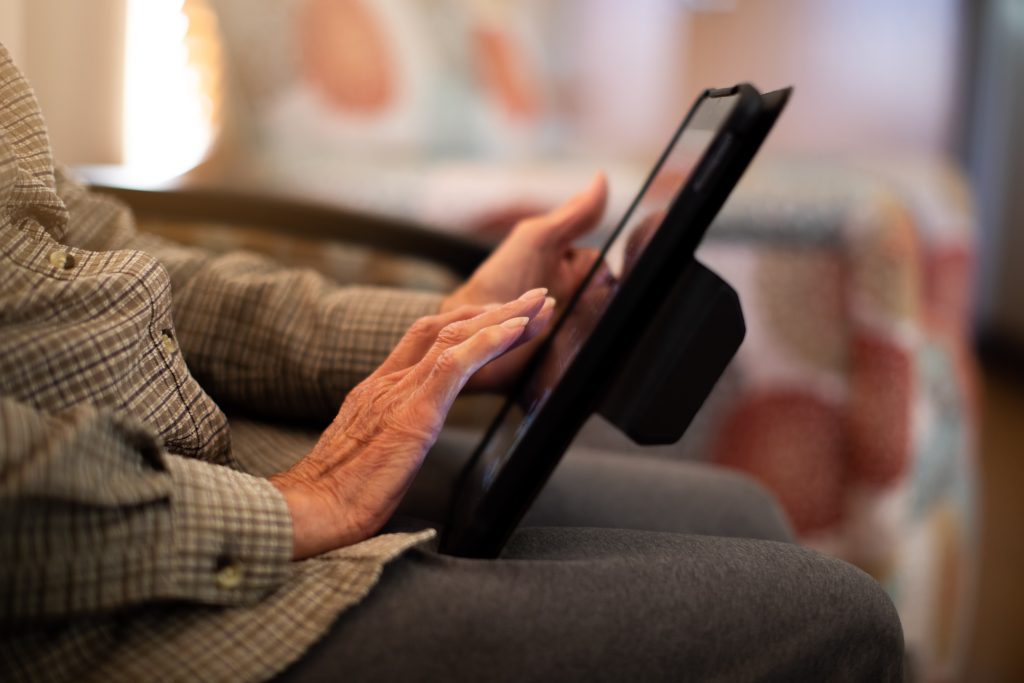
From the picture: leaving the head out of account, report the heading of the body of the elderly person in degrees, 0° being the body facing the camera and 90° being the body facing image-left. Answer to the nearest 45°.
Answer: approximately 270°
